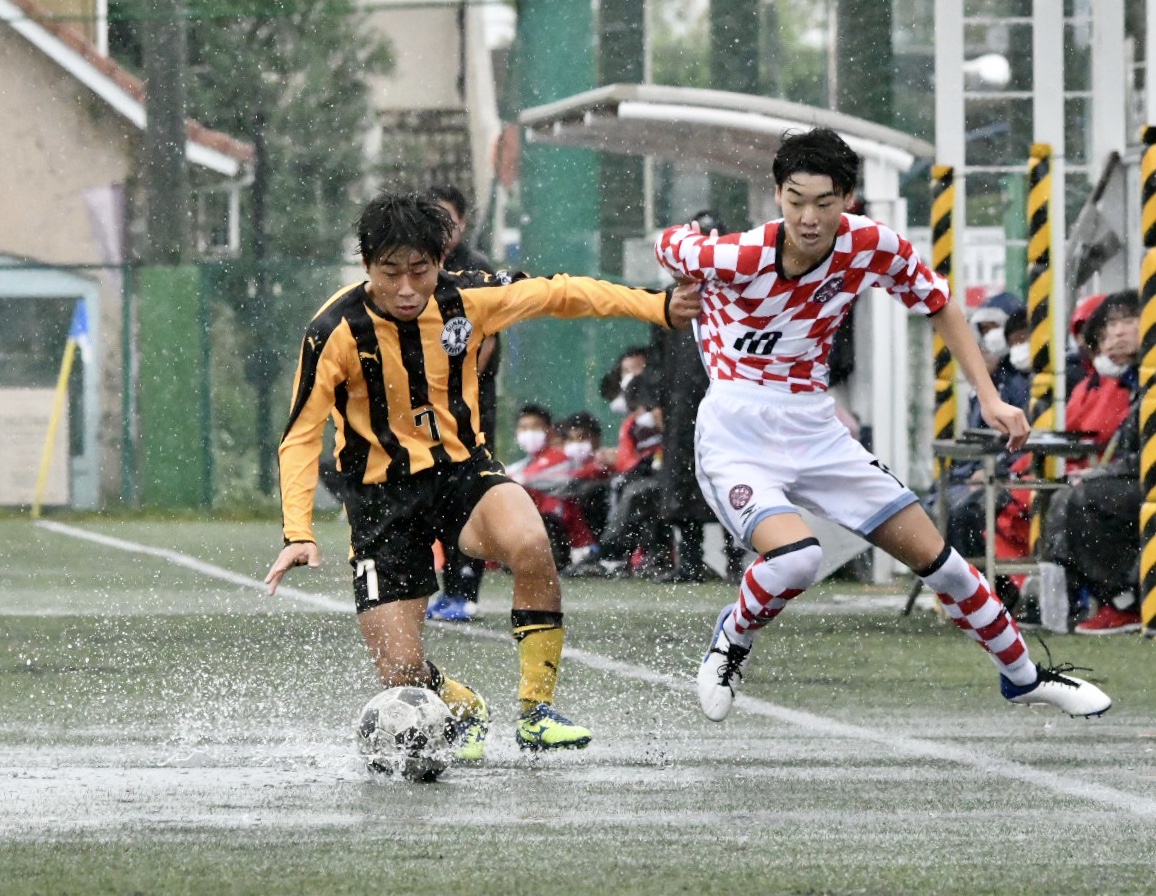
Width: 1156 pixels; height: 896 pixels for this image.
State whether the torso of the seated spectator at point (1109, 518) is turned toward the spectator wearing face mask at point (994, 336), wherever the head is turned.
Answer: no

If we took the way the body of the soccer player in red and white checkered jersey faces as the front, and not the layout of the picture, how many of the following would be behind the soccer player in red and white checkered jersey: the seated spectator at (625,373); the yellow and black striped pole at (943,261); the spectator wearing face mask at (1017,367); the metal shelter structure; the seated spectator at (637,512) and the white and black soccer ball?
5

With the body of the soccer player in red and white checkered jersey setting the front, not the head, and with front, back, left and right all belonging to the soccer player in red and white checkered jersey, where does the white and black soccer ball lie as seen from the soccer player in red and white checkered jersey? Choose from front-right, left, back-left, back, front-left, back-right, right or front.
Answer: front-right

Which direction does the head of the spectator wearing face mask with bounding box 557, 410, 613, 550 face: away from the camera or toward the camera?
toward the camera

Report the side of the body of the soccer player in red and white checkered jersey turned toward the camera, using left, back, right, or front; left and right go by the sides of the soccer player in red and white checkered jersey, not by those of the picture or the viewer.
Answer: front

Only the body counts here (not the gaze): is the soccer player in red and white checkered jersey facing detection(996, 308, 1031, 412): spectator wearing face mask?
no

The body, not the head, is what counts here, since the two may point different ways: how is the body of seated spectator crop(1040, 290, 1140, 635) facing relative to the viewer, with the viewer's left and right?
facing the viewer and to the left of the viewer

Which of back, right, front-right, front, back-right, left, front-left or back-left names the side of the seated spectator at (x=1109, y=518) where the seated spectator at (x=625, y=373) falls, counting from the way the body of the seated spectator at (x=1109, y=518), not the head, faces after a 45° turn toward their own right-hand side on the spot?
front-right

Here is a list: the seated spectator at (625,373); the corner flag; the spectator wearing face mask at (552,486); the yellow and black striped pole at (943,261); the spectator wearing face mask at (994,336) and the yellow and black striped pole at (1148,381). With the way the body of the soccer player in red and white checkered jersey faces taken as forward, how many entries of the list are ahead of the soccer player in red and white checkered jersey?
0

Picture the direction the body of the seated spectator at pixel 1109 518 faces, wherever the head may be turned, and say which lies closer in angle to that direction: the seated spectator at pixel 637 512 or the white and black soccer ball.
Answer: the white and black soccer ball

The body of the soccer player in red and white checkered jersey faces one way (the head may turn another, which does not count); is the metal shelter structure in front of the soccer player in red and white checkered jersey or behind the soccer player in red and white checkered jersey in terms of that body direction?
behind

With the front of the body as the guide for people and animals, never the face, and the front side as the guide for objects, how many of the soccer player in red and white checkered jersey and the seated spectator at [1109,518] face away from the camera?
0

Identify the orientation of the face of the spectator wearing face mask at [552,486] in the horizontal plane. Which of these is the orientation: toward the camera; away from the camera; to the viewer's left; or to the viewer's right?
toward the camera

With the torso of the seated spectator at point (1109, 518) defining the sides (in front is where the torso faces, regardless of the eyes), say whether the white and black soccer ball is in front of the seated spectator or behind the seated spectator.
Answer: in front

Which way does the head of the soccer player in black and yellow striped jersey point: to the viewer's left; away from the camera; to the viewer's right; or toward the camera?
toward the camera
